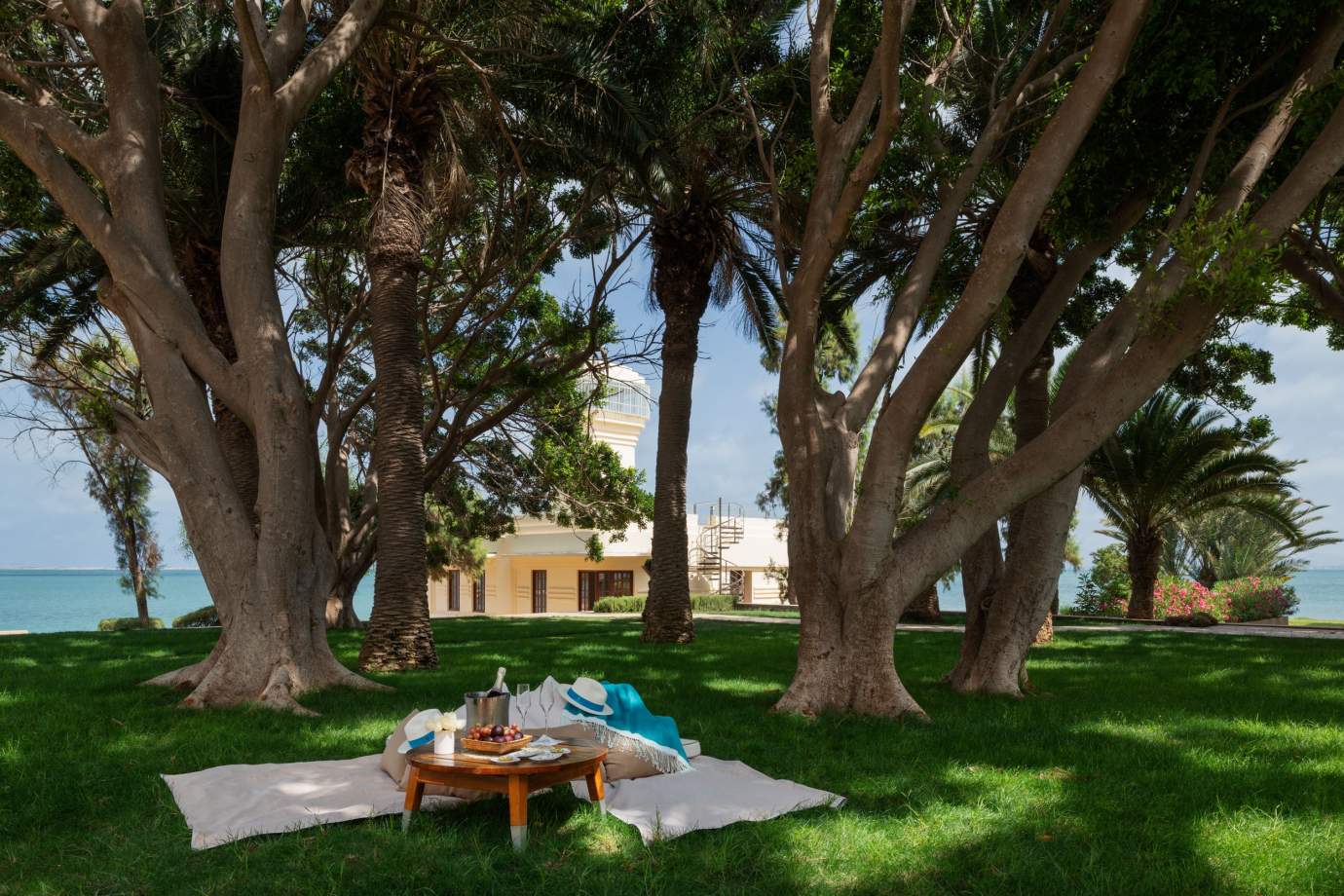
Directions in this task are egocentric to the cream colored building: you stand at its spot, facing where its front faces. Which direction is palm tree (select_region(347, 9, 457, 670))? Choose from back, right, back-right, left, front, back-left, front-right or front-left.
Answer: front

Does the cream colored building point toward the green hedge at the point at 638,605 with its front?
yes

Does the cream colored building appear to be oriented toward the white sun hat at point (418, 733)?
yes

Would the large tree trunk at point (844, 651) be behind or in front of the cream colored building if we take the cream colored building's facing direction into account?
in front

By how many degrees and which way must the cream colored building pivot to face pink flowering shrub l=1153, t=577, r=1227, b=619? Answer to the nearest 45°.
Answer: approximately 45° to its left

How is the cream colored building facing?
toward the camera

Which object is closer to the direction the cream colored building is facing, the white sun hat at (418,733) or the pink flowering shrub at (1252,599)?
the white sun hat

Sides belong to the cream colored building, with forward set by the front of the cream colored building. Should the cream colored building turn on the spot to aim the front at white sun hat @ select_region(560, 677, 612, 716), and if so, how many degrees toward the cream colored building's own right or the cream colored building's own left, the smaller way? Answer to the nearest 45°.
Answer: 0° — it already faces it

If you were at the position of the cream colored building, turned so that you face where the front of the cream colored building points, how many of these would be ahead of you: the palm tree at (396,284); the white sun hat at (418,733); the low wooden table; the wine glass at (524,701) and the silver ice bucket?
5

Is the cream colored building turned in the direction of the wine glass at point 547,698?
yes

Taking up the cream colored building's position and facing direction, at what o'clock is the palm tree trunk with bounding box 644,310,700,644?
The palm tree trunk is roughly at 12 o'clock from the cream colored building.

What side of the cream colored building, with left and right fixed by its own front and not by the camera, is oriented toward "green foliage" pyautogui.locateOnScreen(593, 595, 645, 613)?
front

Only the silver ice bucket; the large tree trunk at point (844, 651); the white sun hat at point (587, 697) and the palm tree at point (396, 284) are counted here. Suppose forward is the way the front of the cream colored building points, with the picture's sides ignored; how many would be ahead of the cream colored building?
4

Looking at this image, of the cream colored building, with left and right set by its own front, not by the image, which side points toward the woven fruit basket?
front

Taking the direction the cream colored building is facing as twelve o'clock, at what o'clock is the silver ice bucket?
The silver ice bucket is roughly at 12 o'clock from the cream colored building.

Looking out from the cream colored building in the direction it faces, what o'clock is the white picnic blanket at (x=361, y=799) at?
The white picnic blanket is roughly at 12 o'clock from the cream colored building.

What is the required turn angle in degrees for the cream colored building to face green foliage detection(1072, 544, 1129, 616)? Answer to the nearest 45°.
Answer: approximately 45° to its left

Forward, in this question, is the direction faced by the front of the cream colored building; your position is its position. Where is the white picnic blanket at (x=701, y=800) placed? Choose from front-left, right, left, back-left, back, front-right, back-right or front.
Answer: front

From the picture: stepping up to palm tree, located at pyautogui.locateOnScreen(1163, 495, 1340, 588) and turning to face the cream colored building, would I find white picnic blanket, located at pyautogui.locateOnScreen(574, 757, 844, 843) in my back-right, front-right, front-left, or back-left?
front-left
